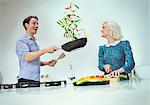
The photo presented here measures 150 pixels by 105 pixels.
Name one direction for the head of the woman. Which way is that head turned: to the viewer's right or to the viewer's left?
to the viewer's left

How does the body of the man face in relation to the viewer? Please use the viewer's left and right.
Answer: facing to the right of the viewer
